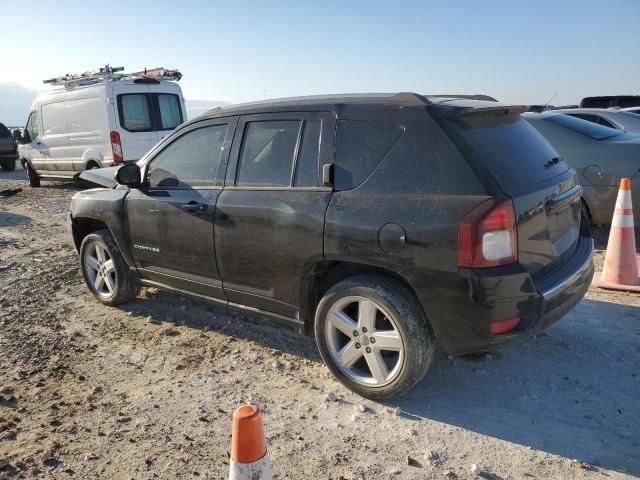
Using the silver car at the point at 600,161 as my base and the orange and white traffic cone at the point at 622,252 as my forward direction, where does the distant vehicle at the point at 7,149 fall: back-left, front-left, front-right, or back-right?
back-right

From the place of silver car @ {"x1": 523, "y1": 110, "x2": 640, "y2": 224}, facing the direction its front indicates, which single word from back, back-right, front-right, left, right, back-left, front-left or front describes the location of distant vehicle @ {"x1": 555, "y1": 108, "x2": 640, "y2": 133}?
front-right

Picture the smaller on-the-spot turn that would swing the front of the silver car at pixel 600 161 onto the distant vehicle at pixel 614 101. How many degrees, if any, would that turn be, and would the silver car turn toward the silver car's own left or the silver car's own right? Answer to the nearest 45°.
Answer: approximately 45° to the silver car's own right

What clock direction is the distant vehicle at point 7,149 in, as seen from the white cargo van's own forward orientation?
The distant vehicle is roughly at 1 o'clock from the white cargo van.

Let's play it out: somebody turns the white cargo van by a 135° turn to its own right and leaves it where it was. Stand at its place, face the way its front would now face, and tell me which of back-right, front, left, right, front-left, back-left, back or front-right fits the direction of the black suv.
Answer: right

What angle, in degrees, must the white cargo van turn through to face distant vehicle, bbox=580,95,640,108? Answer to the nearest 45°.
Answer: approximately 135° to its right

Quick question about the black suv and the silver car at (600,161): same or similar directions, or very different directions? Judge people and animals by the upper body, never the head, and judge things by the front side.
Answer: same or similar directions

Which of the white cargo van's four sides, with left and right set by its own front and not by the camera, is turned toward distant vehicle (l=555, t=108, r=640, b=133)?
back

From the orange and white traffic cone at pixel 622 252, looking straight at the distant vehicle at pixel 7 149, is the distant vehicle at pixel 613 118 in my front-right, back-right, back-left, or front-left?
front-right

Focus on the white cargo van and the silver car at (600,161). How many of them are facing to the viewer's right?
0

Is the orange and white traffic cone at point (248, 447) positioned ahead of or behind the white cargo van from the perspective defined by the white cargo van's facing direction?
behind

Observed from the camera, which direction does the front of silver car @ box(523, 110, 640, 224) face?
facing away from the viewer and to the left of the viewer

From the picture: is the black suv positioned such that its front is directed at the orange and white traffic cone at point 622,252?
no

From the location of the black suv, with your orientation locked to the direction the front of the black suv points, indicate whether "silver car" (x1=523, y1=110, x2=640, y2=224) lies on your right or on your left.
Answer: on your right

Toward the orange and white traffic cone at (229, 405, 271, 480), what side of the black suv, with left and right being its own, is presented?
left

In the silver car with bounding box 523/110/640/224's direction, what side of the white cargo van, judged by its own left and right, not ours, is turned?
back

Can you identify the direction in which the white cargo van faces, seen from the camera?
facing away from the viewer and to the left of the viewer

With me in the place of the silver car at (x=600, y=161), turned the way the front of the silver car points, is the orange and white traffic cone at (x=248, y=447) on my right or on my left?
on my left

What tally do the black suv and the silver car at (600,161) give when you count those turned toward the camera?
0
